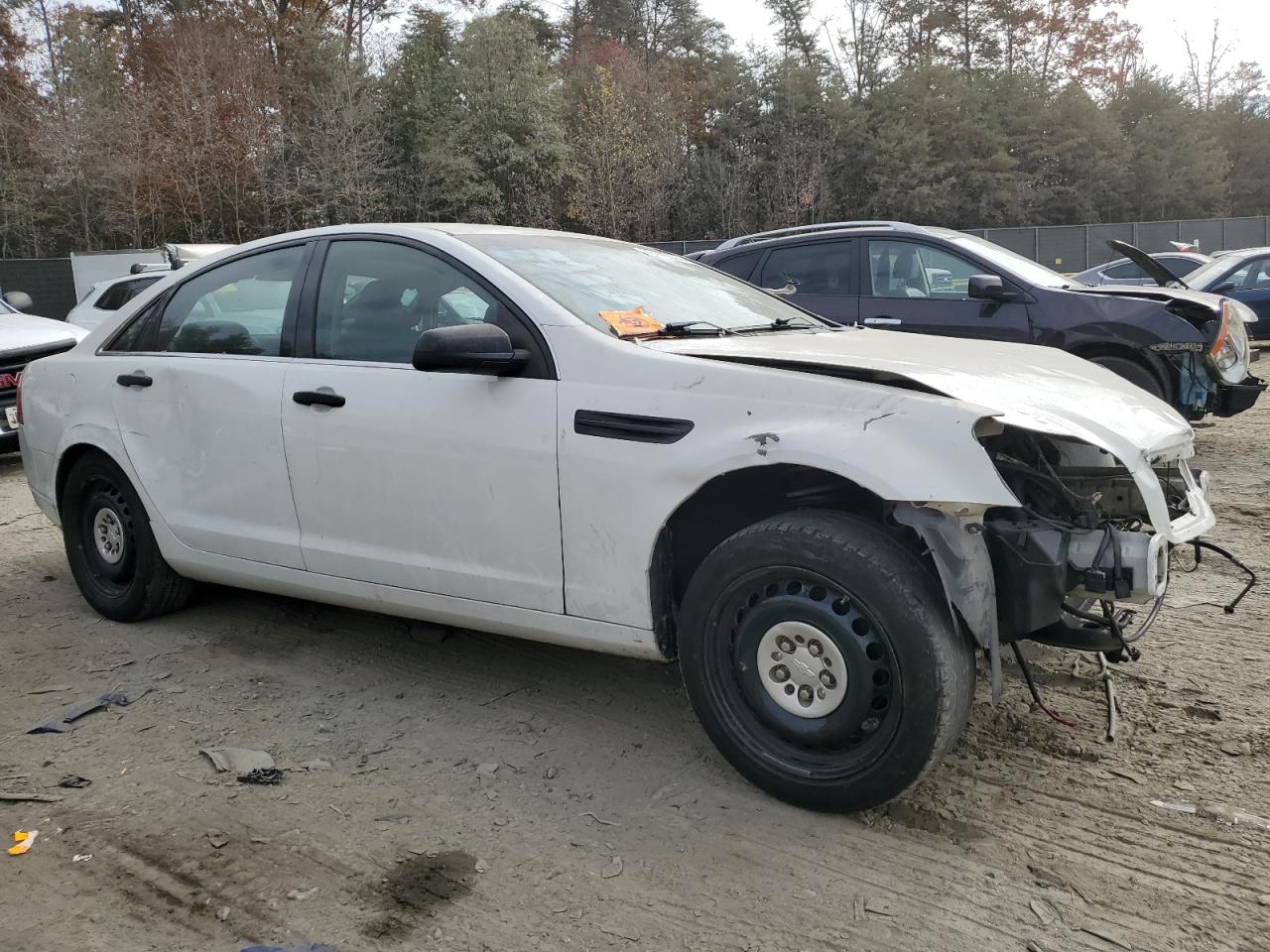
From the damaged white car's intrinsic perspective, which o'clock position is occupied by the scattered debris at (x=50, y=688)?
The scattered debris is roughly at 5 o'clock from the damaged white car.

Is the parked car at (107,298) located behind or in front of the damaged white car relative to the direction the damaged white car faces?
behind

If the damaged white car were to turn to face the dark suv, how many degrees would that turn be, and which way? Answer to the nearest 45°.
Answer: approximately 90° to its left

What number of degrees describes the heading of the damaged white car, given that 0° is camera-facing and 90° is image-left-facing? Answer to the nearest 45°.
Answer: approximately 315°
